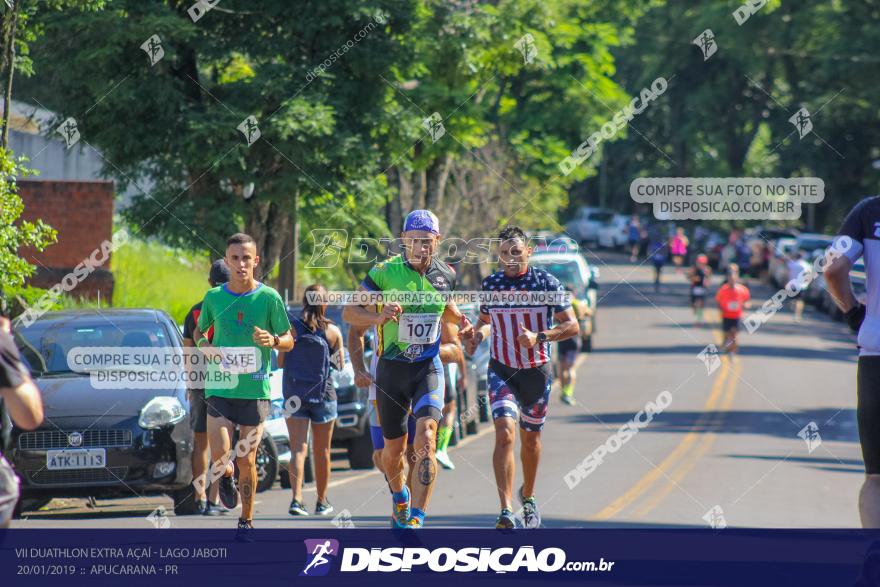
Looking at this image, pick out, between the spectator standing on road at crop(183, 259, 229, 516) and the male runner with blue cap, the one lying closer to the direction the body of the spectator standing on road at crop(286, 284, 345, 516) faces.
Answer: the spectator standing on road

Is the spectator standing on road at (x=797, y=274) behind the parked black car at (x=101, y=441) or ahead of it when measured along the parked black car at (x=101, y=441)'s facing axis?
behind

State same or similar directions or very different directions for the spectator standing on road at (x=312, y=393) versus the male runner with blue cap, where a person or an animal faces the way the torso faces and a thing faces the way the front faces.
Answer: very different directions

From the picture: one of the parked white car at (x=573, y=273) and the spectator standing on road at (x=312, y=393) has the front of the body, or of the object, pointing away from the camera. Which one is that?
the spectator standing on road

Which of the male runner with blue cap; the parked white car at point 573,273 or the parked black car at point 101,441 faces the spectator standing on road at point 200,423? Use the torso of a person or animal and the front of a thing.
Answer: the parked white car

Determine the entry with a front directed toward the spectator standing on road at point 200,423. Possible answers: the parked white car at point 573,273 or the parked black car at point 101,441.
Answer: the parked white car

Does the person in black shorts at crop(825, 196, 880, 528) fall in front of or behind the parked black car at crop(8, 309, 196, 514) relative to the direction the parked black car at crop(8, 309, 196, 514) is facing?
in front

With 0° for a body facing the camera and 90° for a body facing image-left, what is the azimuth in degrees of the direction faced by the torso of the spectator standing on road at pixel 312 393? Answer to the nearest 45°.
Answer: approximately 180°

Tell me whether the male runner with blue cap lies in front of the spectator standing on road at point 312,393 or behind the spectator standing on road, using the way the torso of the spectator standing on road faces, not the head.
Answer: behind

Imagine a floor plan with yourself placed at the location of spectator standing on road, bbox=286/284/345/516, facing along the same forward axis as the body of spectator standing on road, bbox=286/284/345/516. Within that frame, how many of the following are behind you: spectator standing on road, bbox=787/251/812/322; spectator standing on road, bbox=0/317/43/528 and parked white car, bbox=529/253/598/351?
1

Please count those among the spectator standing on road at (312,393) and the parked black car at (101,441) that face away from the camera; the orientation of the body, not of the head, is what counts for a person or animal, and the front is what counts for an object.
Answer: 1

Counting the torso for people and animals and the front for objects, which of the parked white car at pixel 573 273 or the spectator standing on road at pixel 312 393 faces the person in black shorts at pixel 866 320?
the parked white car
